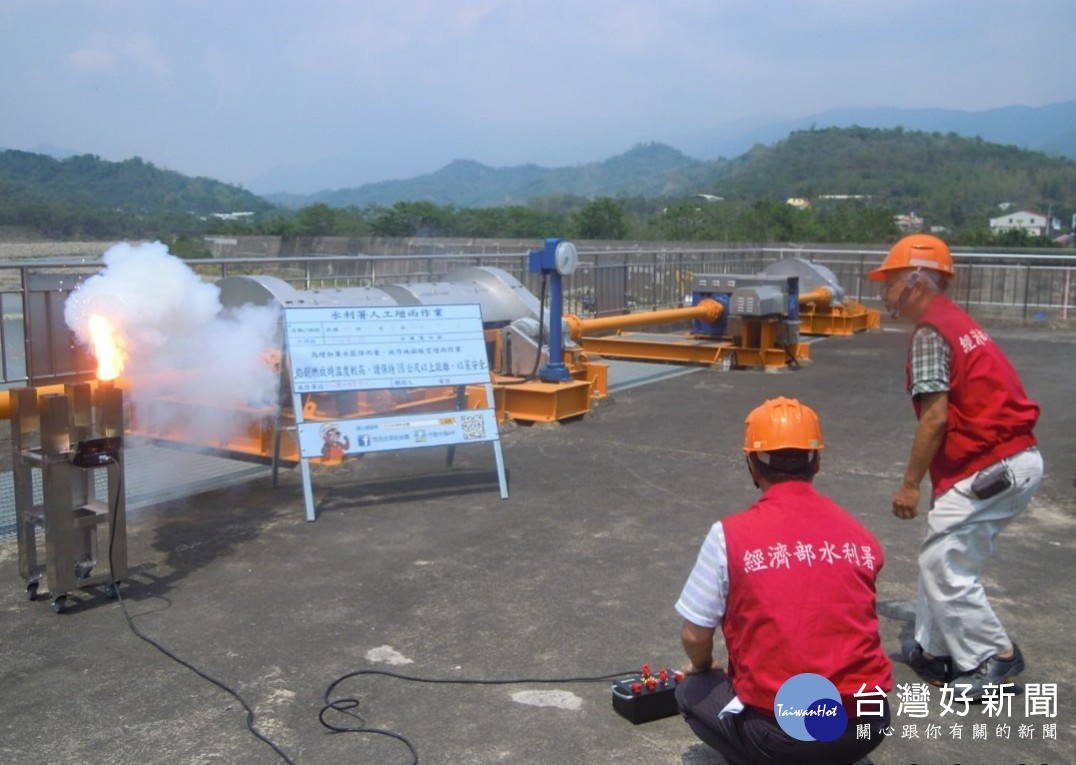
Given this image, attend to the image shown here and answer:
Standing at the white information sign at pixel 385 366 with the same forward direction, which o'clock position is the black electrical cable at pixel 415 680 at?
The black electrical cable is roughly at 12 o'clock from the white information sign.

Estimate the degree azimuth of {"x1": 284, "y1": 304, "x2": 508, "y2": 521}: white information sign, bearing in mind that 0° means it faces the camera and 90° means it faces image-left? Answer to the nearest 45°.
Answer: approximately 0°

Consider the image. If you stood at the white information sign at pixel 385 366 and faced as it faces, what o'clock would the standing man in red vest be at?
The standing man in red vest is roughly at 11 o'clock from the white information sign.

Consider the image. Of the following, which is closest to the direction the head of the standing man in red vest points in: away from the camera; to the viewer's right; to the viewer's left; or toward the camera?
to the viewer's left

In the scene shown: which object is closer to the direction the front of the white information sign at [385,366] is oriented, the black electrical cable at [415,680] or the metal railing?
the black electrical cable

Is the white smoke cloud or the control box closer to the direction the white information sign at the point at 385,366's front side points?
the control box

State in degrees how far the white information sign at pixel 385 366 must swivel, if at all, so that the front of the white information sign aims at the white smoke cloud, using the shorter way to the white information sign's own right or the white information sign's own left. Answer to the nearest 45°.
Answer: approximately 90° to the white information sign's own right

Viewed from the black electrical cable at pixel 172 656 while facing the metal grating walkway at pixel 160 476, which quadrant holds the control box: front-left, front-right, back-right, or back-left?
back-right

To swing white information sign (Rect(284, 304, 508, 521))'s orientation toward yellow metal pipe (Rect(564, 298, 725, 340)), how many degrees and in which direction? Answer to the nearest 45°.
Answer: approximately 135° to its left

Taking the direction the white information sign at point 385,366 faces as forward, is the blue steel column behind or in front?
behind

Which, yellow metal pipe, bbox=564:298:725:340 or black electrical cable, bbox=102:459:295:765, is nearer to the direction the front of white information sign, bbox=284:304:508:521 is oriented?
the black electrical cable

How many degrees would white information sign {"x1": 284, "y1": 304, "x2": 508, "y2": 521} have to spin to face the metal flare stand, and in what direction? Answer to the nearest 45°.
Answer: approximately 45° to its right

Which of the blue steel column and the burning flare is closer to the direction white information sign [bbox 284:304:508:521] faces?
the burning flare

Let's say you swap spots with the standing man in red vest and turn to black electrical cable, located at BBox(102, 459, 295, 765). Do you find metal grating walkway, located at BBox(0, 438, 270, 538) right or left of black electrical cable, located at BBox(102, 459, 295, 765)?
right

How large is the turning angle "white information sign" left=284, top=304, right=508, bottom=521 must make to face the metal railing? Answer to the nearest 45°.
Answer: approximately 180°

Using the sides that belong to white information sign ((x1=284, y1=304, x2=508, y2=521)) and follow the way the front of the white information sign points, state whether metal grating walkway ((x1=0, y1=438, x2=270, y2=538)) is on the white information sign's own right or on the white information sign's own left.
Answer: on the white information sign's own right
